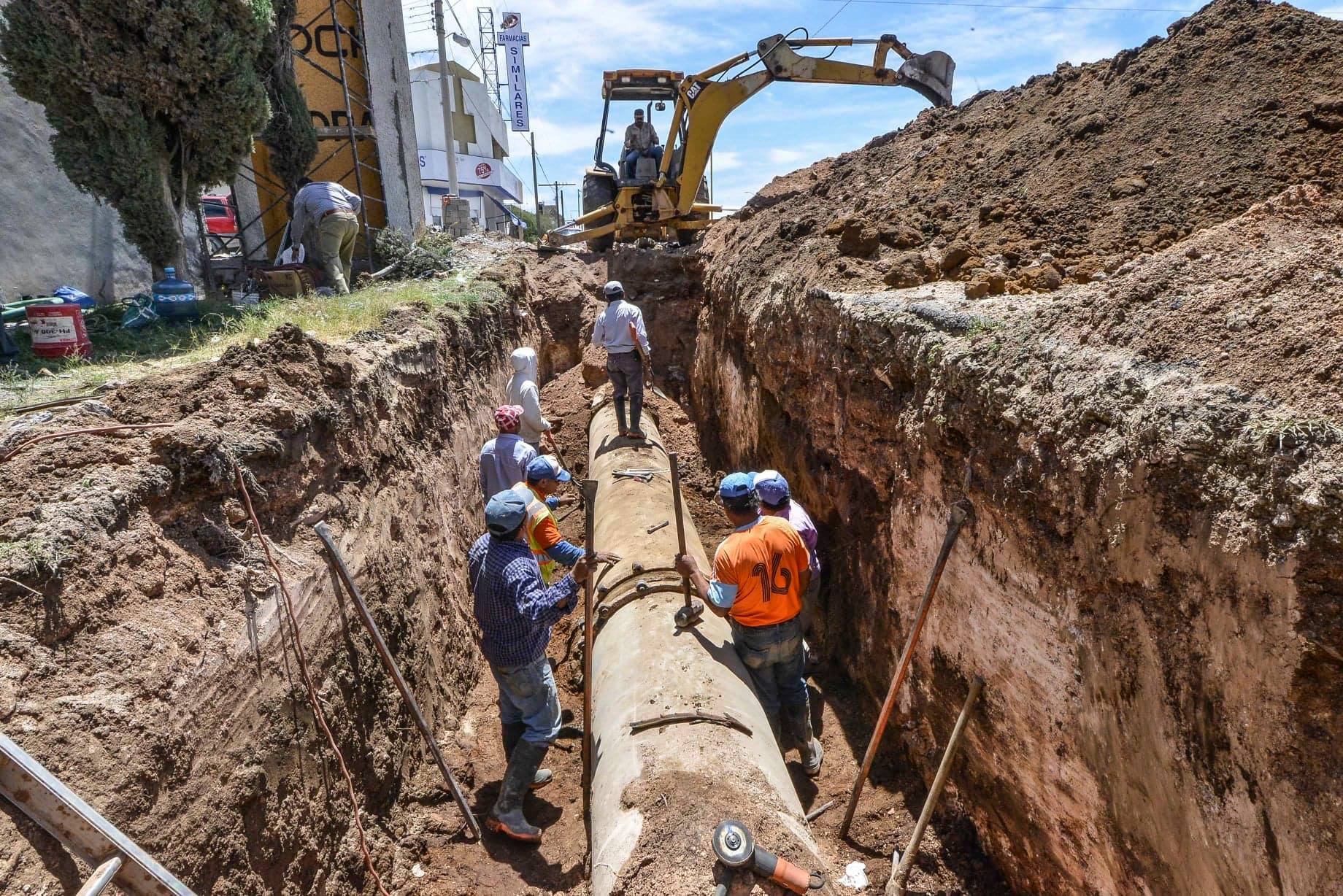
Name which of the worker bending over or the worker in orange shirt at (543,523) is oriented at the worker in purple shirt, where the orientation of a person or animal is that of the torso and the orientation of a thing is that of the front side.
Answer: the worker in orange shirt

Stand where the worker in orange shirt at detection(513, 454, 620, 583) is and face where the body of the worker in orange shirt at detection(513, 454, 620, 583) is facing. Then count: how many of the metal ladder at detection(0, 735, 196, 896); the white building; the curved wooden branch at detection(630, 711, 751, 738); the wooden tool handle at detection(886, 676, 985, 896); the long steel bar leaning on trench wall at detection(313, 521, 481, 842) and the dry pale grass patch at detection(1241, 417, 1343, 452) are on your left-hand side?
1

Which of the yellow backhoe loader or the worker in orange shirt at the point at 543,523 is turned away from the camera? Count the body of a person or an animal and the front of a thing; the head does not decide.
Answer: the yellow backhoe loader

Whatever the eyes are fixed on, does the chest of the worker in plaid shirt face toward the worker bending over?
no

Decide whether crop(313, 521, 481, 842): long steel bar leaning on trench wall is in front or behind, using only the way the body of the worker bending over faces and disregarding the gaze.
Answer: behind

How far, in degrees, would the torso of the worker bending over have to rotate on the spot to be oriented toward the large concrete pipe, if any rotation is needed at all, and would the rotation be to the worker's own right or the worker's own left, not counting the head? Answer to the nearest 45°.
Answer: approximately 135° to the worker's own left

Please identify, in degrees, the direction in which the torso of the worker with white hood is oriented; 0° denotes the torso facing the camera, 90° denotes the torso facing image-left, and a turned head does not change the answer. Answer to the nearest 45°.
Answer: approximately 225°

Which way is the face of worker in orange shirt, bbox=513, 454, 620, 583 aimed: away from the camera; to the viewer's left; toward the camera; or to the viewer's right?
to the viewer's right

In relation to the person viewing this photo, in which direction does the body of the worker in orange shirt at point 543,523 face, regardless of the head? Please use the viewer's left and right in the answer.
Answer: facing to the right of the viewer

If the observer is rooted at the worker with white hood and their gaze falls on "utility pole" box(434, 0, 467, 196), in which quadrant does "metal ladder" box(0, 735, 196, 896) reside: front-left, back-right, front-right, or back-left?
back-left

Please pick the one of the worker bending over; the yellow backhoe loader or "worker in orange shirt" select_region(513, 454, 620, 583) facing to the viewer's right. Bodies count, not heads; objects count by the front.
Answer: the worker in orange shirt

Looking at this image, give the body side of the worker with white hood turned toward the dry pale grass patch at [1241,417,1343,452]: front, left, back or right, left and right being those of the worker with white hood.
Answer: right

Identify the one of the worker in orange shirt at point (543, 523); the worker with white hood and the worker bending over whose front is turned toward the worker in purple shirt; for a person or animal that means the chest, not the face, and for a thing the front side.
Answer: the worker in orange shirt

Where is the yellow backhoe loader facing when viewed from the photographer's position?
facing away from the viewer

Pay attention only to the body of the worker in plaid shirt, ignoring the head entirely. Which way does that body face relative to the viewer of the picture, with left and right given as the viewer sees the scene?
facing away from the viewer and to the right of the viewer

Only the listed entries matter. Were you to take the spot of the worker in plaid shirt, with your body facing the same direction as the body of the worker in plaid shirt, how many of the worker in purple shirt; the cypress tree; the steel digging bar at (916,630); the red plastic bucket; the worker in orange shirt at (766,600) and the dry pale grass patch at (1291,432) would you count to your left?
2

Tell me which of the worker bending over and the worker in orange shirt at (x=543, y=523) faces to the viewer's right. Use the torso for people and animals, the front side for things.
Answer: the worker in orange shirt
